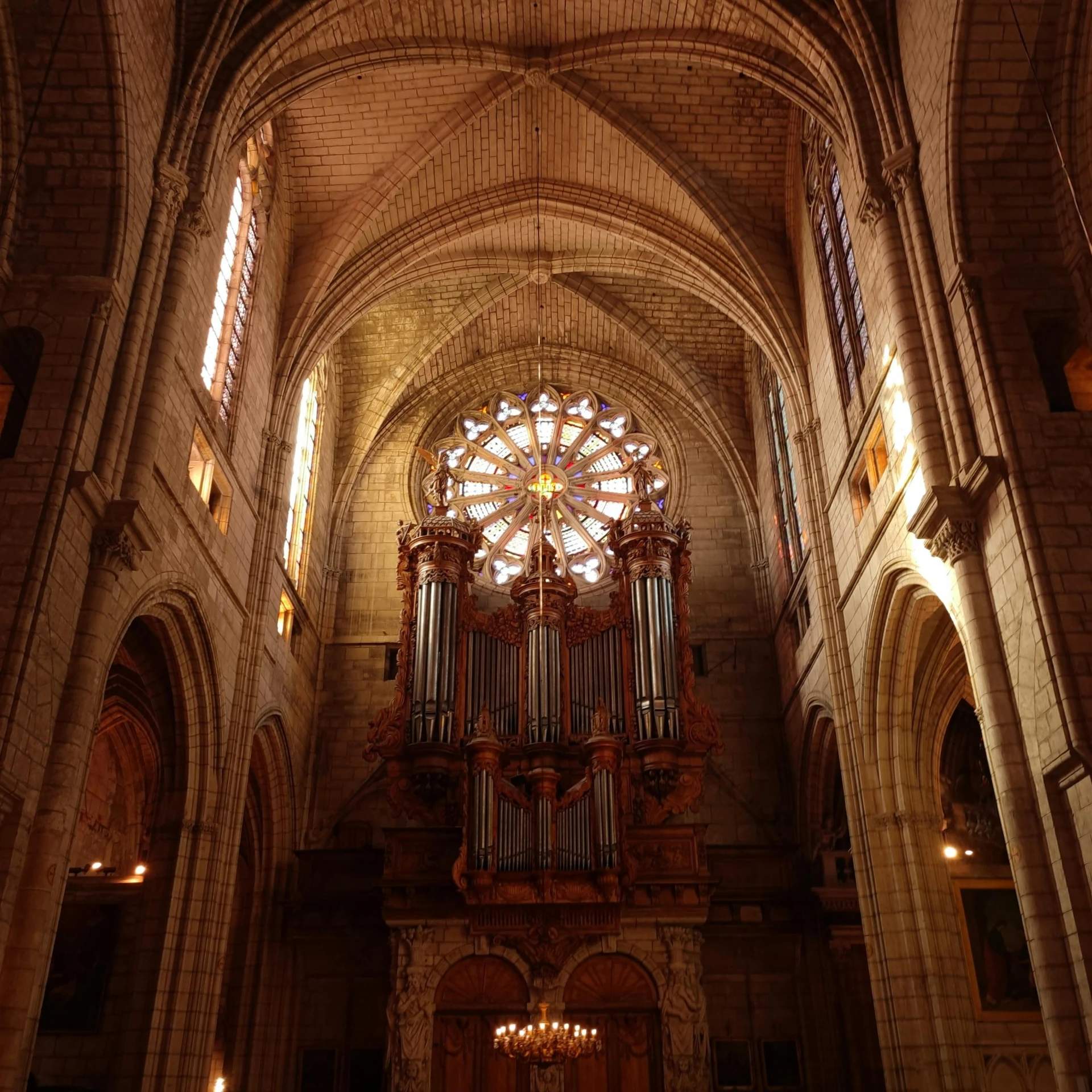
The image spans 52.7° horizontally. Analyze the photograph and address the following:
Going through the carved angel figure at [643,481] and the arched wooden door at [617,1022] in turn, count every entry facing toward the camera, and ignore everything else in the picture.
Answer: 2

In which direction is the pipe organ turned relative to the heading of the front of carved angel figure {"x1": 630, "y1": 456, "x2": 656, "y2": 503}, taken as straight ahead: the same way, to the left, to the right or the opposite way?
the same way

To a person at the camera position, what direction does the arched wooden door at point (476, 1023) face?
facing the viewer

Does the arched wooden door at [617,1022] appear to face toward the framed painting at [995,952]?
no

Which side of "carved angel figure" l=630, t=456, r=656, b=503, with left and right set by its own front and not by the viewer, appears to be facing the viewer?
front
